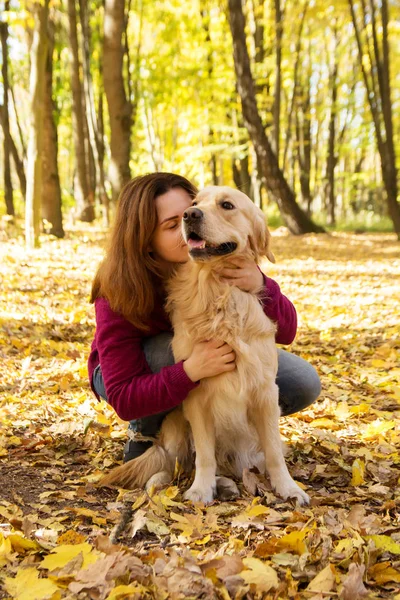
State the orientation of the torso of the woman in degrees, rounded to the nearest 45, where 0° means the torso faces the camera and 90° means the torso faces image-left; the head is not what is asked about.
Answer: approximately 315°

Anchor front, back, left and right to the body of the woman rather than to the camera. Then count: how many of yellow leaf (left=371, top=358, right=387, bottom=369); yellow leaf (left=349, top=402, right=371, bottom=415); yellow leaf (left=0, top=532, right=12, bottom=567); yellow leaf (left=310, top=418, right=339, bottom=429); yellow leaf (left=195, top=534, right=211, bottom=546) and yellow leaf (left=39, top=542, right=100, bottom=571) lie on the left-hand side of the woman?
3

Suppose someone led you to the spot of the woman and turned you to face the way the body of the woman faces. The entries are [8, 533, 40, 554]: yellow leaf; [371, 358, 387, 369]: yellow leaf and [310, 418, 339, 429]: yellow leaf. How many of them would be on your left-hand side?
2

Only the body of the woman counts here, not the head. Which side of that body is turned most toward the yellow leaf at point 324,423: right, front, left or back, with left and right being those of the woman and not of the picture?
left

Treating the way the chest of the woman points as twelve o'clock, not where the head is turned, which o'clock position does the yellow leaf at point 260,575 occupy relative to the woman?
The yellow leaf is roughly at 1 o'clock from the woman.

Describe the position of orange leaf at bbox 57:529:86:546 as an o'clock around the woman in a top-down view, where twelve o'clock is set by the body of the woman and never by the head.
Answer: The orange leaf is roughly at 2 o'clock from the woman.

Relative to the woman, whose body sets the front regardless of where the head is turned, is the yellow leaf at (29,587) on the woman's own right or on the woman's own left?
on the woman's own right

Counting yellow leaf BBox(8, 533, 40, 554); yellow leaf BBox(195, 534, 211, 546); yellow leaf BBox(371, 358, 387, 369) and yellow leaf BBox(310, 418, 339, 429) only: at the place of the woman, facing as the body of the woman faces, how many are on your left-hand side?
2

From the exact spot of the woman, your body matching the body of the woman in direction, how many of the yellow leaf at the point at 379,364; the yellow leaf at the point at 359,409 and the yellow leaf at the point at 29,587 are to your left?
2

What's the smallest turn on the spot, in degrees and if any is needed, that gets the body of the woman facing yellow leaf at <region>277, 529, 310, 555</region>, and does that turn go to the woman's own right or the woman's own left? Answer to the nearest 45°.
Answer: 0° — they already face it

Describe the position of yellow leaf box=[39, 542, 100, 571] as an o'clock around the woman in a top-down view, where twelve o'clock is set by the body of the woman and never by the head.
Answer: The yellow leaf is roughly at 2 o'clock from the woman.
